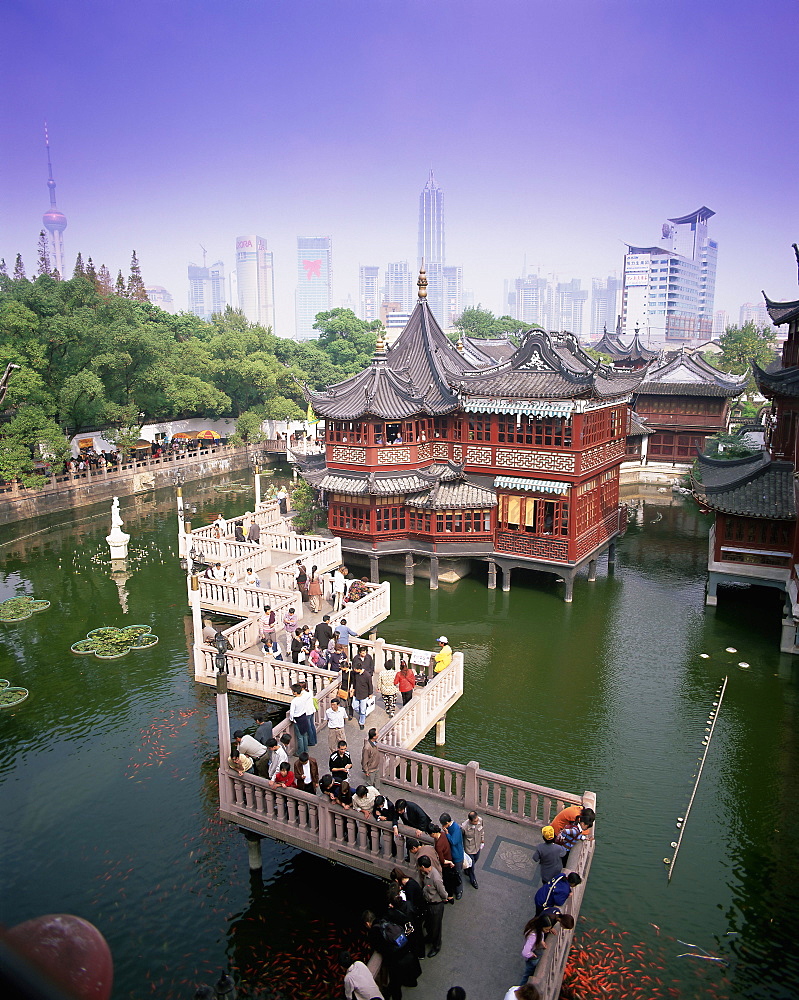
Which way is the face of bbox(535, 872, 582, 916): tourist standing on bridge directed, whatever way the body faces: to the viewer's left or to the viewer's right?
to the viewer's right

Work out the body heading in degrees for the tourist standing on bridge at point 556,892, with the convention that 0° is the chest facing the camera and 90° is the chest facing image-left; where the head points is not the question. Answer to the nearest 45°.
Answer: approximately 270°

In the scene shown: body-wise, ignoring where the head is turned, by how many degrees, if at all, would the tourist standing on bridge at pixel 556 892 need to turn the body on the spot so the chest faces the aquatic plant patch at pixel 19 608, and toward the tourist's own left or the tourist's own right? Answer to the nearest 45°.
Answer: approximately 135° to the tourist's own left

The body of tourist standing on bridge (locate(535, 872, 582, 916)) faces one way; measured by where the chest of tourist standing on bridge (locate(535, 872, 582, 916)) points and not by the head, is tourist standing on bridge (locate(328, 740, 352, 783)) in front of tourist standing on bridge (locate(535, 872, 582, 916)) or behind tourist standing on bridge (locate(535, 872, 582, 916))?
behind

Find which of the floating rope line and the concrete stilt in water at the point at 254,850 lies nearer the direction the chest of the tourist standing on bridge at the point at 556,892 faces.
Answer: the floating rope line

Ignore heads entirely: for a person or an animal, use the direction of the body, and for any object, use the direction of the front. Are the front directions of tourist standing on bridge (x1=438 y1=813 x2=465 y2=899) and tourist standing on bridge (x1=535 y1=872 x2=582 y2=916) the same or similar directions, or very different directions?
very different directions

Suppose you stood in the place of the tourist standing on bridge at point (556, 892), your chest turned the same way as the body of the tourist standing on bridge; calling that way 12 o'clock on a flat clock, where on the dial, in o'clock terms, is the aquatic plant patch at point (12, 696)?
The aquatic plant patch is roughly at 7 o'clock from the tourist standing on bridge.

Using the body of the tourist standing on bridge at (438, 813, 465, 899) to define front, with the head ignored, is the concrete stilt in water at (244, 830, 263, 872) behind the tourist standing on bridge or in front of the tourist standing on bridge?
in front

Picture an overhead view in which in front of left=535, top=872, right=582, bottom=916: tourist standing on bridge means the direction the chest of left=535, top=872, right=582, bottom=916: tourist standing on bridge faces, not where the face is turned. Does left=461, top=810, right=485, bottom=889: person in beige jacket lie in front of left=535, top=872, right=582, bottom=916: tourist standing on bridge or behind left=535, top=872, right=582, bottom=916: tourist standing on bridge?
behind

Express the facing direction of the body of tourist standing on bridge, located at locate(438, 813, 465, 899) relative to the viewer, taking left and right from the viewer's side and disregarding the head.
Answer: facing to the left of the viewer
